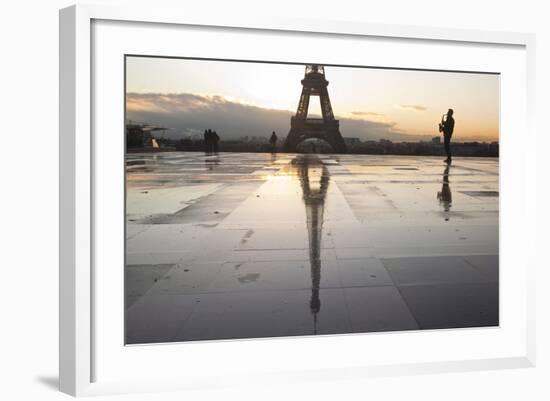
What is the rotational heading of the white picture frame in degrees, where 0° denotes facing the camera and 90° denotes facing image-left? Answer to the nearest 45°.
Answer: approximately 315°
